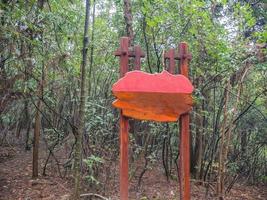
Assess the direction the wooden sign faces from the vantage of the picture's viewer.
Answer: facing the viewer

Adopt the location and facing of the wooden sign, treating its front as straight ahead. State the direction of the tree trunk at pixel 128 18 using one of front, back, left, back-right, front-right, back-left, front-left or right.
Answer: back
